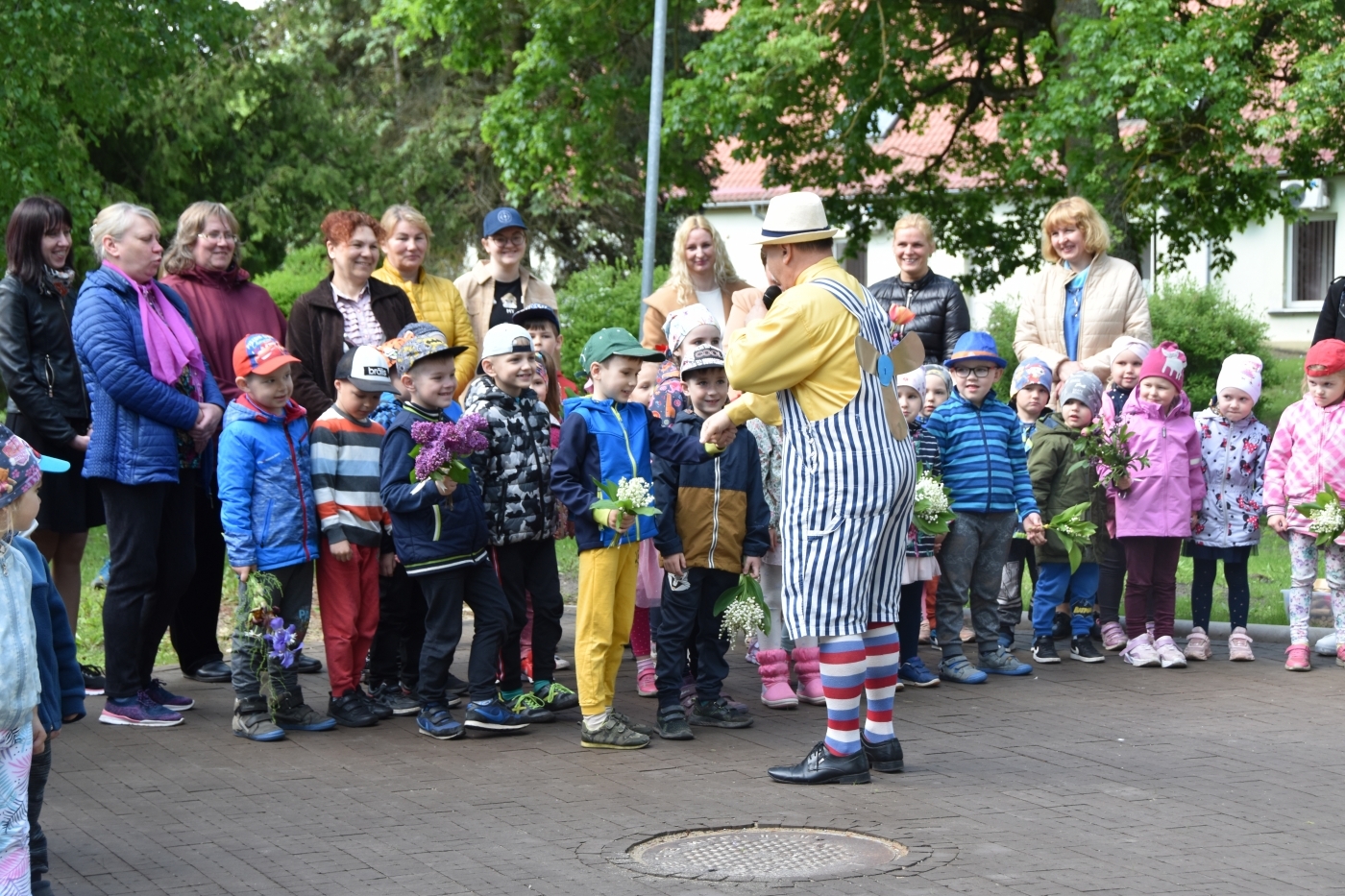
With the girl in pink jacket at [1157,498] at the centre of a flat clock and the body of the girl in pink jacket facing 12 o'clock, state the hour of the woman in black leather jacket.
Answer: The woman in black leather jacket is roughly at 2 o'clock from the girl in pink jacket.

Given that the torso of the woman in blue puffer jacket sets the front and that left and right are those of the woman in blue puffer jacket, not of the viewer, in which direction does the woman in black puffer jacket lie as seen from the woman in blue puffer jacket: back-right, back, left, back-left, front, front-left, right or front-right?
front-left

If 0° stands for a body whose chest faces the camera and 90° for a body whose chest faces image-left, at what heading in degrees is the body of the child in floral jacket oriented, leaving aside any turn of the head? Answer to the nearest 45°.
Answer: approximately 0°

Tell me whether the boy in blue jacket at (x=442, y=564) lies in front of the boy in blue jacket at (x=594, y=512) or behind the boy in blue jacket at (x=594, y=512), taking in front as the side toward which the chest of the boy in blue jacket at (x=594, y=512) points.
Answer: behind

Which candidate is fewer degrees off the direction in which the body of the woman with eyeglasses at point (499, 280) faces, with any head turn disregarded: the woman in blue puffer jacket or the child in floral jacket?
the woman in blue puffer jacket

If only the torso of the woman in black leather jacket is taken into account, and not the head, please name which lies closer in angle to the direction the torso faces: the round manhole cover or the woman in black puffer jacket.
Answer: the round manhole cover

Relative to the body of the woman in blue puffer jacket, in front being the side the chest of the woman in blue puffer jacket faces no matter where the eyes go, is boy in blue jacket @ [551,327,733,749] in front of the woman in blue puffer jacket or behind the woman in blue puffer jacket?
in front

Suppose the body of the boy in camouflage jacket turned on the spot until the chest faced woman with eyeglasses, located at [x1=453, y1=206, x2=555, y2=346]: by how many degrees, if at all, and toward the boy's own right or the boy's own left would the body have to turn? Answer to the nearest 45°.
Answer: approximately 135° to the boy's own left

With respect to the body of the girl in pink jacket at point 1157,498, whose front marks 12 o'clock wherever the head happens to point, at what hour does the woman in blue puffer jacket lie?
The woman in blue puffer jacket is roughly at 2 o'clock from the girl in pink jacket.
